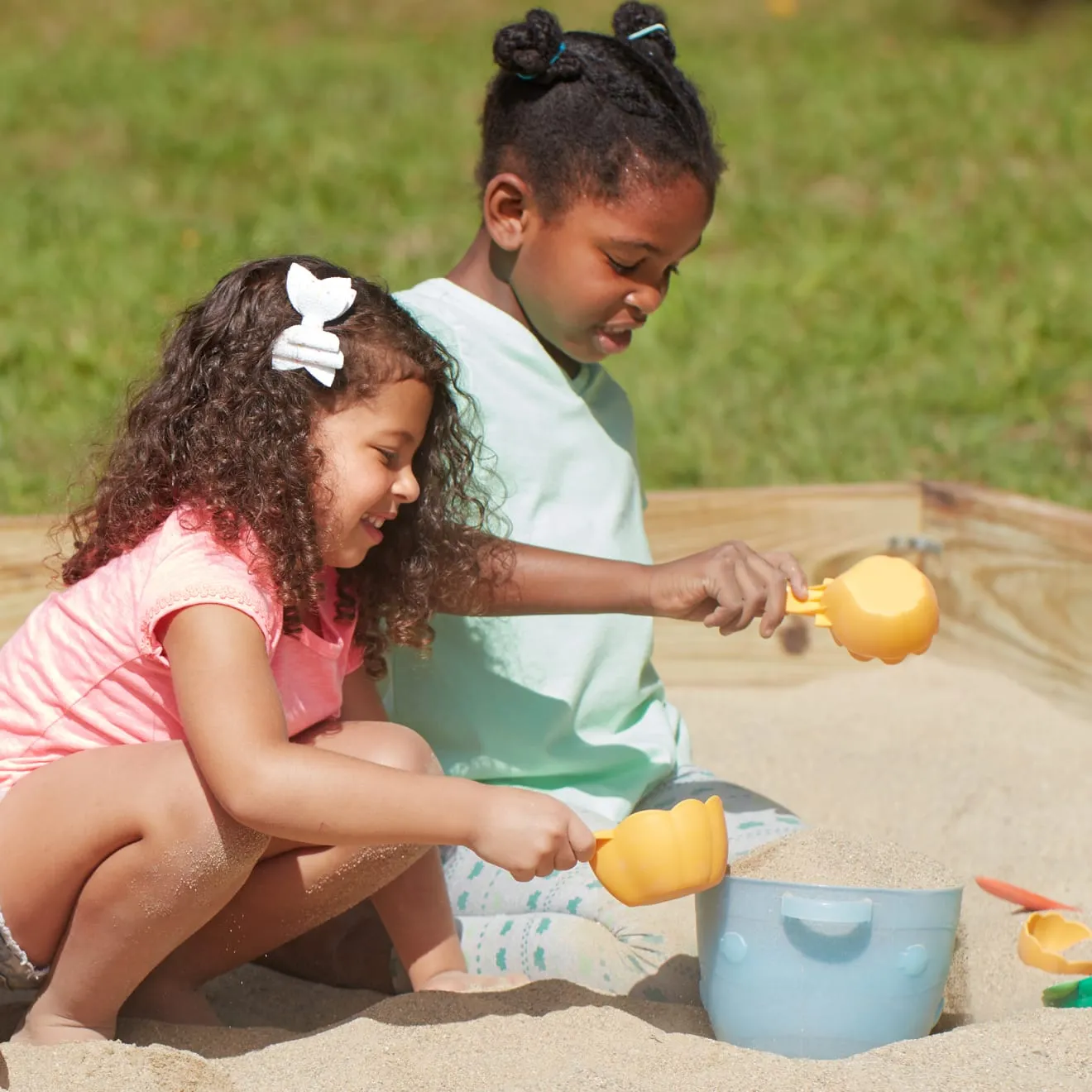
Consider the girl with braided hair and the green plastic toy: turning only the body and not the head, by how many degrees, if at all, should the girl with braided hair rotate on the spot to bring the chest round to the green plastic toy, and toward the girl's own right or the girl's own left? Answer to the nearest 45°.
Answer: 0° — they already face it

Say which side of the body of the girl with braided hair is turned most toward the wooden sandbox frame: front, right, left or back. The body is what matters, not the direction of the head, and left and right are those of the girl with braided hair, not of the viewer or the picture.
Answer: left

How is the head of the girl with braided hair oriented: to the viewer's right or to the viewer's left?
to the viewer's right

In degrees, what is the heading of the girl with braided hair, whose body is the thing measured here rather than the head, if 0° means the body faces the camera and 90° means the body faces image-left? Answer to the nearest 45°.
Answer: approximately 315°

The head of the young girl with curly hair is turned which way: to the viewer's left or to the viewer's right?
to the viewer's right
